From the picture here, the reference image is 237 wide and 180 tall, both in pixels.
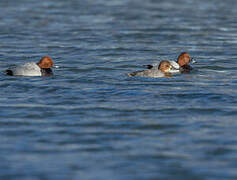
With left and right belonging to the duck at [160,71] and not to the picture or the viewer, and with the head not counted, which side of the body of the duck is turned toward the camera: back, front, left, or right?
right

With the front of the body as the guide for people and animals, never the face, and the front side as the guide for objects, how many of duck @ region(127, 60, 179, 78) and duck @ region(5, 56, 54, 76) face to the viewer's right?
2

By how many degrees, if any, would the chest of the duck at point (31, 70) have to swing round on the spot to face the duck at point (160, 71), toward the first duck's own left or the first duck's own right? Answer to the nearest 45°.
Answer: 0° — it already faces it

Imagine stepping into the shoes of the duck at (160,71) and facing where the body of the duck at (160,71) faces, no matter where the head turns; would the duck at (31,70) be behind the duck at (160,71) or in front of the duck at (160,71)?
behind

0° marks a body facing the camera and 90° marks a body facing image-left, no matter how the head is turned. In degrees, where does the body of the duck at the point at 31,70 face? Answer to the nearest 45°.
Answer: approximately 270°
